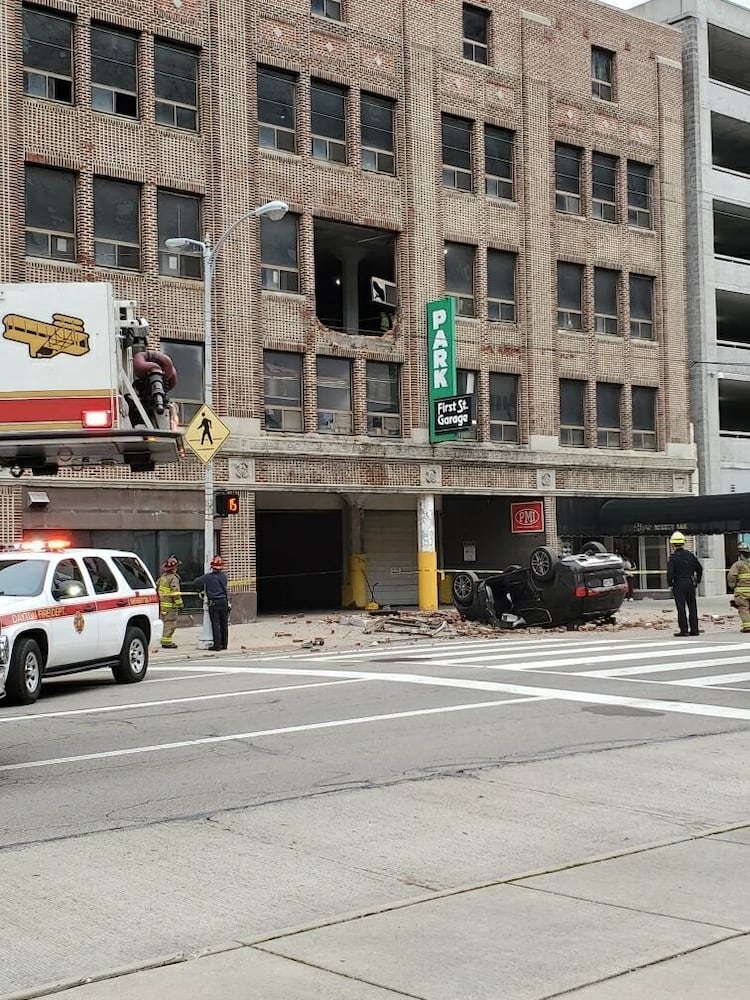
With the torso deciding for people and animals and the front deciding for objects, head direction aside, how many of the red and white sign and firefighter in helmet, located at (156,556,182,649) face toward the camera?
1

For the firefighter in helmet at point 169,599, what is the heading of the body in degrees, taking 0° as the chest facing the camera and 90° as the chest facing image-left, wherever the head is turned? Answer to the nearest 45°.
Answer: approximately 270°

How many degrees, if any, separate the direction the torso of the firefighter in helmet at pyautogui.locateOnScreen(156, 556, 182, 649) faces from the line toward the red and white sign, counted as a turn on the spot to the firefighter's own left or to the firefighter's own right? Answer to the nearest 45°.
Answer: approximately 45° to the firefighter's own left

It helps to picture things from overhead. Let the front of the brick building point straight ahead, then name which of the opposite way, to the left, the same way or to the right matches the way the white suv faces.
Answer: to the right

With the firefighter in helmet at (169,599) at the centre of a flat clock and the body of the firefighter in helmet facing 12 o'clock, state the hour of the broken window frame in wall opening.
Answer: The broken window frame in wall opening is roughly at 10 o'clock from the firefighter in helmet.

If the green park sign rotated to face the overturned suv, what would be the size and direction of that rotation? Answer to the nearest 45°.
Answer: approximately 45° to its left

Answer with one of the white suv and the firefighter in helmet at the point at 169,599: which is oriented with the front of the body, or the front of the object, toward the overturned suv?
the firefighter in helmet

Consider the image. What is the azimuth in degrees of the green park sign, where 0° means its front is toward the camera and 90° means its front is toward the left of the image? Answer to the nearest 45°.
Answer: approximately 45°

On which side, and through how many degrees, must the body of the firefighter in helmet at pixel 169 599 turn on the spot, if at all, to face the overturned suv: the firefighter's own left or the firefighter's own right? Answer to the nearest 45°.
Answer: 0° — they already face it

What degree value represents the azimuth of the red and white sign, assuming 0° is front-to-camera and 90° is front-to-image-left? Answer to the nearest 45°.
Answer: approximately 0°

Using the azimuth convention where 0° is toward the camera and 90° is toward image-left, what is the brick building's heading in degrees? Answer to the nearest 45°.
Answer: approximately 315°
